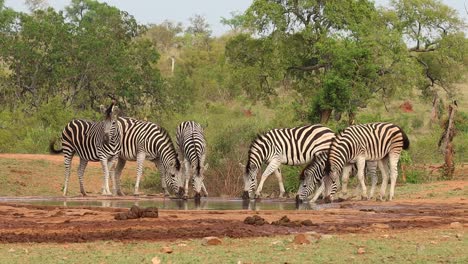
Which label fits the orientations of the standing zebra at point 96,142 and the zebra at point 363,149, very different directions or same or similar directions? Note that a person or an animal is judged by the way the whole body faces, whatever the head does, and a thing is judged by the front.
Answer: very different directions

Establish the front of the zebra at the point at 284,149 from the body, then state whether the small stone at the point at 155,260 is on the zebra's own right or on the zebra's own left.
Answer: on the zebra's own left

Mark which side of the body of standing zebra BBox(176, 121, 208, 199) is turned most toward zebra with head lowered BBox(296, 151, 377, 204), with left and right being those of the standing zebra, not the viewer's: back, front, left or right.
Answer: left

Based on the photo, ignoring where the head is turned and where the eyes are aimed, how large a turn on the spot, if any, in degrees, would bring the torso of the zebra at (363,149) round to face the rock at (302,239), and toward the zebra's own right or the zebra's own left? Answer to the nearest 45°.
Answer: approximately 90° to the zebra's own left

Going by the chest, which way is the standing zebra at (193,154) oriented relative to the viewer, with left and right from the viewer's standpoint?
facing the viewer

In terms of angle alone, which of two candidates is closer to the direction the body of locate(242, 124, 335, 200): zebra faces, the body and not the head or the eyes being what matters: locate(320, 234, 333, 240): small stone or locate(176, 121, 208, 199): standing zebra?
the standing zebra

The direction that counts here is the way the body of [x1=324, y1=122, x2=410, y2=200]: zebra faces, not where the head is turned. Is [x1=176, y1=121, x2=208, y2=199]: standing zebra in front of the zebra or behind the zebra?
in front

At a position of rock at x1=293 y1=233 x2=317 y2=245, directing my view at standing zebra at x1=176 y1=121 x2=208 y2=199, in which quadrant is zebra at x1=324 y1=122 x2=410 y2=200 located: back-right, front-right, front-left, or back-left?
front-right

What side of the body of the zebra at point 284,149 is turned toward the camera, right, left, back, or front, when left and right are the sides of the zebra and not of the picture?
left

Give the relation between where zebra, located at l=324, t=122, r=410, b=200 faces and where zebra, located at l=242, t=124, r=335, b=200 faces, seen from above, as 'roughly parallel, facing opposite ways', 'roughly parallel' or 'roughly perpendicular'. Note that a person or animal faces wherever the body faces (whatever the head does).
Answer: roughly parallel

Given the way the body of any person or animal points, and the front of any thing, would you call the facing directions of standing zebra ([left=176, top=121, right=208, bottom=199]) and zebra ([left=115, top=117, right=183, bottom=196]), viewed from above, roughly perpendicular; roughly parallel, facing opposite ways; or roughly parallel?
roughly perpendicular

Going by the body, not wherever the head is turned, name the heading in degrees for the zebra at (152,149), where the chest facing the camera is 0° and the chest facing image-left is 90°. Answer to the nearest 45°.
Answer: approximately 270°

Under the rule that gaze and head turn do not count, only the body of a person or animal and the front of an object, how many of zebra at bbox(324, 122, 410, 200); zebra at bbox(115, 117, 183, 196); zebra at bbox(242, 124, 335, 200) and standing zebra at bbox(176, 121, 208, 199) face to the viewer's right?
1

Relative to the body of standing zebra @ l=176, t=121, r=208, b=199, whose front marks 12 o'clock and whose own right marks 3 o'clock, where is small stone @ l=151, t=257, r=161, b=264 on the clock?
The small stone is roughly at 12 o'clock from the standing zebra.

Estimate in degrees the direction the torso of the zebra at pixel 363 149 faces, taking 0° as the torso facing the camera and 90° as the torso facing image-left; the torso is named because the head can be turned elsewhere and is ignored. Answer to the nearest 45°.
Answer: approximately 90°

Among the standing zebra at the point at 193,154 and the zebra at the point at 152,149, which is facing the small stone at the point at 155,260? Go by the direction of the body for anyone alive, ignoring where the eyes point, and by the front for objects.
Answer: the standing zebra

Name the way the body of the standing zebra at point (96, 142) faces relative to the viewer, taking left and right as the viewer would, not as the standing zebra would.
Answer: facing the viewer and to the right of the viewer
